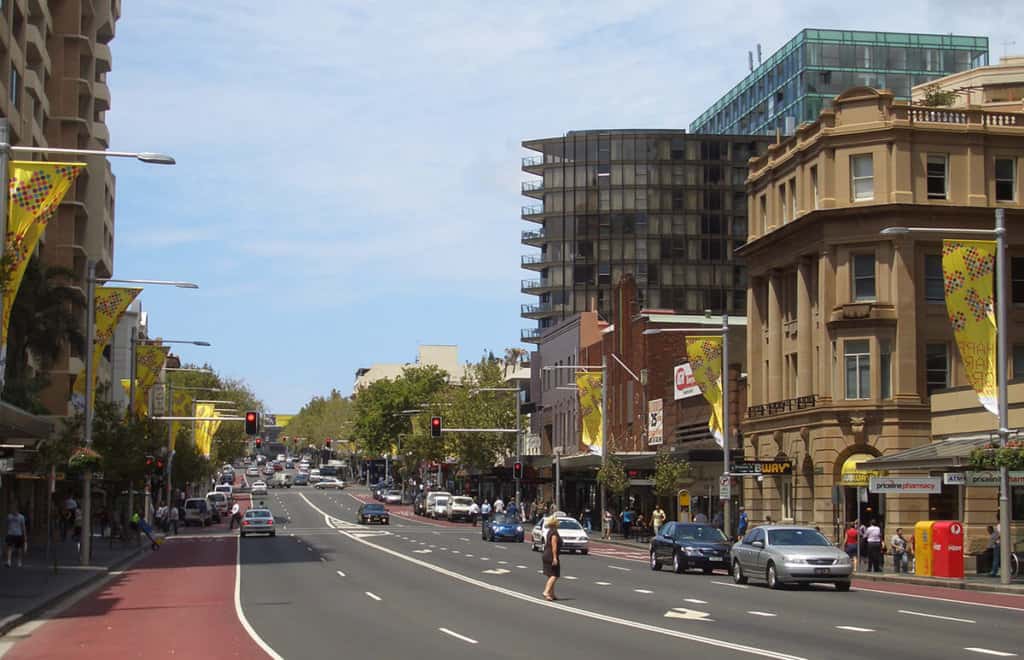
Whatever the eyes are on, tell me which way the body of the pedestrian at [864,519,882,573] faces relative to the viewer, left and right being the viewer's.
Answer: facing away from the viewer

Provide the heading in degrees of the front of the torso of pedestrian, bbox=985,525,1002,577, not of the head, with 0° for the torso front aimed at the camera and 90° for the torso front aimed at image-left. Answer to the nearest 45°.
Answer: approximately 90°

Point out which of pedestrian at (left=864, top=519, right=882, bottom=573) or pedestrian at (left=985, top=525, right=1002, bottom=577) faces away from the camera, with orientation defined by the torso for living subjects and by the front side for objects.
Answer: pedestrian at (left=864, top=519, right=882, bottom=573)

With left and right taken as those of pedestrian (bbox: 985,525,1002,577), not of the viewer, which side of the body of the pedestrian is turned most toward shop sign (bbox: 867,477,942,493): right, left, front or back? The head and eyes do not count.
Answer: front

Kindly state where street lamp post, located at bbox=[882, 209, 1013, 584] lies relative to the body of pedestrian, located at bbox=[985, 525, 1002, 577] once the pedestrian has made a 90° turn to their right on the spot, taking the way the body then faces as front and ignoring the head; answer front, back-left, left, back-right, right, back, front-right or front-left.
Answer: back

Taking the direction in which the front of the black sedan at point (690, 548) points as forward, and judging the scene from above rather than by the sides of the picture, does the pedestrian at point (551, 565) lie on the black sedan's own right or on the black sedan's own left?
on the black sedan's own right

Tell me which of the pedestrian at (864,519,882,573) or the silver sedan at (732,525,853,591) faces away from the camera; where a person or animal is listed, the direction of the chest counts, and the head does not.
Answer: the pedestrian

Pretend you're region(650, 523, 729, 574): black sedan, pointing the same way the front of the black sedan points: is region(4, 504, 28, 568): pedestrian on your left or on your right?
on your right

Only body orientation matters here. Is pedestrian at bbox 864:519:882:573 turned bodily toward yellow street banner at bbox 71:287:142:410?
no

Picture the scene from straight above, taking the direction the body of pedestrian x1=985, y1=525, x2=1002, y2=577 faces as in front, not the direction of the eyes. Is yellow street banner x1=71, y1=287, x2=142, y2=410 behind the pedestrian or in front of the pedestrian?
in front

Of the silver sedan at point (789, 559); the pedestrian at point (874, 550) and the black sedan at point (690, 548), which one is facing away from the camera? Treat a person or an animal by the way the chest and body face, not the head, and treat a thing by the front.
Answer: the pedestrian

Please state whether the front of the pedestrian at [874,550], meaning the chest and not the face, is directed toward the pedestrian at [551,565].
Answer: no

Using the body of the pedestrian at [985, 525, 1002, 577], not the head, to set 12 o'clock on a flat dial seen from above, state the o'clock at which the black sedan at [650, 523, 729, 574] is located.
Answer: The black sedan is roughly at 12 o'clock from the pedestrian.

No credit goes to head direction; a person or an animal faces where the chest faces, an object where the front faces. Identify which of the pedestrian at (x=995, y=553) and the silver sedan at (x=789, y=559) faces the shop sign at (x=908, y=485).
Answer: the pedestrian
